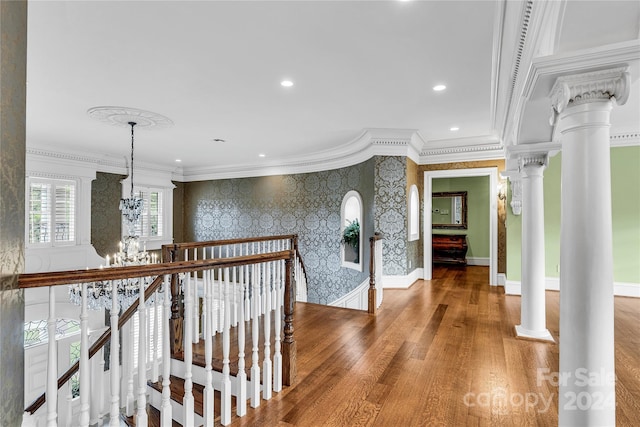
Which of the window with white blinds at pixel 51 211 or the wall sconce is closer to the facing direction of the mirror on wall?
the wall sconce

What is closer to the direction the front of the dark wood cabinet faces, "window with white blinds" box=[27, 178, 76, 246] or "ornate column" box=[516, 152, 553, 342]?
the ornate column

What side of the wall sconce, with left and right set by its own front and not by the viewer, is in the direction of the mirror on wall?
back

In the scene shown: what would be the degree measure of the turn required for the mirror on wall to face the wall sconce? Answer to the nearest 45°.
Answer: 0° — it already faces it

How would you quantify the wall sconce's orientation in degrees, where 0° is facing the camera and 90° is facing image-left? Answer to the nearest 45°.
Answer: approximately 0°
